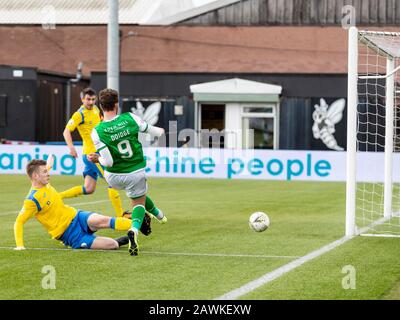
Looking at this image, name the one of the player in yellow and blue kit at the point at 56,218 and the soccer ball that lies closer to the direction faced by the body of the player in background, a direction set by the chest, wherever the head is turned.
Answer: the soccer ball

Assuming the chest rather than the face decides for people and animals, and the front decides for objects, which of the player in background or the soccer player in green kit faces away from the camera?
the soccer player in green kit

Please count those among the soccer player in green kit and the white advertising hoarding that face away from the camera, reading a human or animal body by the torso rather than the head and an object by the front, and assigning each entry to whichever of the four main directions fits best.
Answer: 1

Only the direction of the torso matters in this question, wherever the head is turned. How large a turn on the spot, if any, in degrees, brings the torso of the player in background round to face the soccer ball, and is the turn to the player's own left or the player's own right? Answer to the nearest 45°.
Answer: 0° — they already face it

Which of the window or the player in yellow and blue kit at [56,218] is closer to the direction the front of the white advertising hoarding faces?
the player in yellow and blue kit

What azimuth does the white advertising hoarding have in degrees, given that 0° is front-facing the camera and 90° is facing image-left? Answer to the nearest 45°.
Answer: approximately 0°

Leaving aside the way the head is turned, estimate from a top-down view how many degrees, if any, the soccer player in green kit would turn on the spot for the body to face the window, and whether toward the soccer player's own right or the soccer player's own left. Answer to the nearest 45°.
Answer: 0° — they already face it

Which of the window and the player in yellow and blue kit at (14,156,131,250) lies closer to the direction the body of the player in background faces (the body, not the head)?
the player in yellow and blue kit

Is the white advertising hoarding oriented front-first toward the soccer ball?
yes

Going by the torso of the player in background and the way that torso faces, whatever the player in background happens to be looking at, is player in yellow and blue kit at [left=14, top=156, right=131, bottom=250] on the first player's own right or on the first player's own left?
on the first player's own right

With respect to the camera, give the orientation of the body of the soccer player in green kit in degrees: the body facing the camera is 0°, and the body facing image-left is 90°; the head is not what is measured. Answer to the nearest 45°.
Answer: approximately 180°

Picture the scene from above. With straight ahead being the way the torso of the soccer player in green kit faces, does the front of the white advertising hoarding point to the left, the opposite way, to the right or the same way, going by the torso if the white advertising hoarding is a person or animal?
the opposite way
